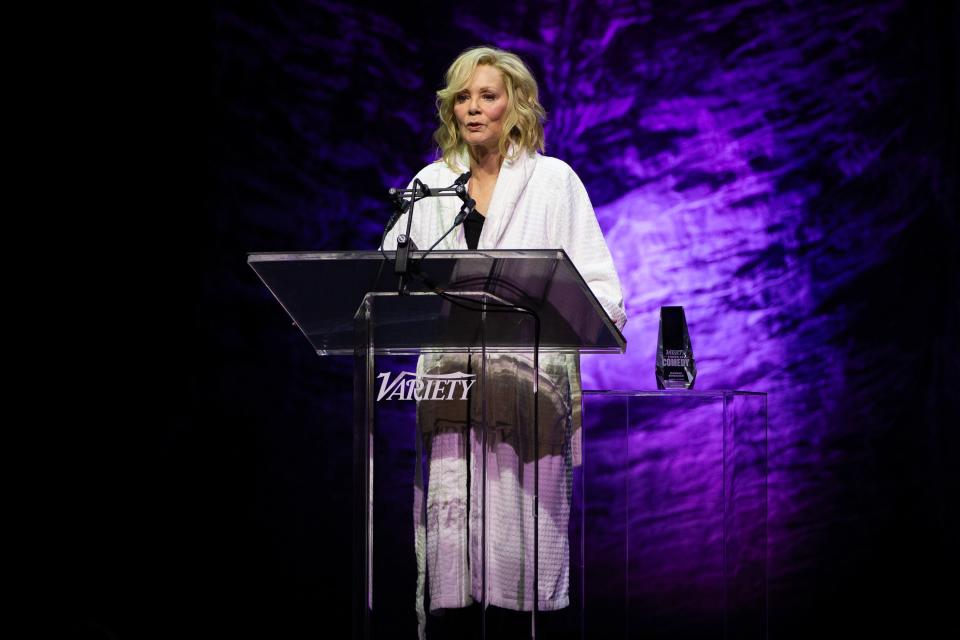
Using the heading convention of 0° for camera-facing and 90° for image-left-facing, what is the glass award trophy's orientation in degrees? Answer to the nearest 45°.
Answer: approximately 0°

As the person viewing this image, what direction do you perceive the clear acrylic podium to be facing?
facing the viewer and to the left of the viewer

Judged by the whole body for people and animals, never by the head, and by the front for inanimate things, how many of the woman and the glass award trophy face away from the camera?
0

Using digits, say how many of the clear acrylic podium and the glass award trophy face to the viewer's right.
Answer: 0
